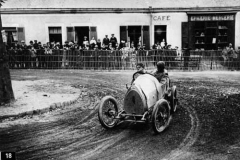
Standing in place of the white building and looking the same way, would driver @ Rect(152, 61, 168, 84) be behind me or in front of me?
in front

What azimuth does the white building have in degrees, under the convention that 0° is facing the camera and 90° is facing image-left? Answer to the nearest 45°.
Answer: approximately 0°

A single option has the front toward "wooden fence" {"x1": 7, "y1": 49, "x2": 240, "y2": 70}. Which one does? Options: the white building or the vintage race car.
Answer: the white building

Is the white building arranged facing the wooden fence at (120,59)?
yes
